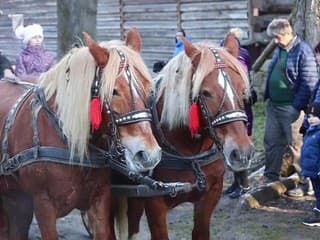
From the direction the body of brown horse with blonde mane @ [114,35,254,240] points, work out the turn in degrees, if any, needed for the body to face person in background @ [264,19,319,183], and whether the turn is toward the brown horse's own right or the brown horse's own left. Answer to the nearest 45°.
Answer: approximately 135° to the brown horse's own left

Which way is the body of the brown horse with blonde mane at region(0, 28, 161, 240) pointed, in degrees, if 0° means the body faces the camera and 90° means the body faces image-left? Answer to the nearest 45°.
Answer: approximately 315°

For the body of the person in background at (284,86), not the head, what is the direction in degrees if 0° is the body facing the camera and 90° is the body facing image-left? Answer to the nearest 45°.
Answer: approximately 45°

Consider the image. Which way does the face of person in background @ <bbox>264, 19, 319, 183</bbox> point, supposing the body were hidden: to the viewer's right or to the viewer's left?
to the viewer's left

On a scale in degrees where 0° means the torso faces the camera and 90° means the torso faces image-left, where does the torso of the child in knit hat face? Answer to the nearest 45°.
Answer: approximately 315°
